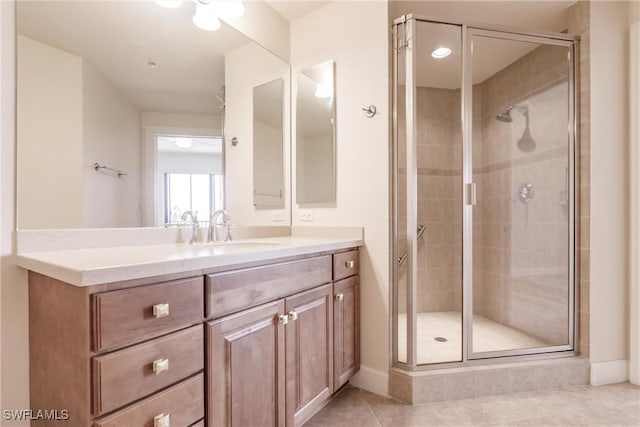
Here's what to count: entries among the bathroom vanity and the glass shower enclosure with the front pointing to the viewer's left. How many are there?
0

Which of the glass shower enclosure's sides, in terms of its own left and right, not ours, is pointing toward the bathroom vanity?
right

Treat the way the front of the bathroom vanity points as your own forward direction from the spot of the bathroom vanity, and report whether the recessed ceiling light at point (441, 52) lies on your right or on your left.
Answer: on your left

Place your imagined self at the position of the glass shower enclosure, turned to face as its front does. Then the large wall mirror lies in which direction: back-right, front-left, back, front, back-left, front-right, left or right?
right

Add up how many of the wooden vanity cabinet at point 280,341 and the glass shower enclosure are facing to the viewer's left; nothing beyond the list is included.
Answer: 0

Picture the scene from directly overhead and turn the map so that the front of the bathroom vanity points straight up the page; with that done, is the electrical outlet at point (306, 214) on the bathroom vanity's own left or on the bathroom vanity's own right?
on the bathroom vanity's own left

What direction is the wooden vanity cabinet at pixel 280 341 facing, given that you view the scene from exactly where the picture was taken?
facing the viewer and to the right of the viewer

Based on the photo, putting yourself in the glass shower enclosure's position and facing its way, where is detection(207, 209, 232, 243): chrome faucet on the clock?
The chrome faucet is roughly at 3 o'clock from the glass shower enclosure.

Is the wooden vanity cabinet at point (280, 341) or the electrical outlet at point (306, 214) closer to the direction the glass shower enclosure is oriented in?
the wooden vanity cabinet
